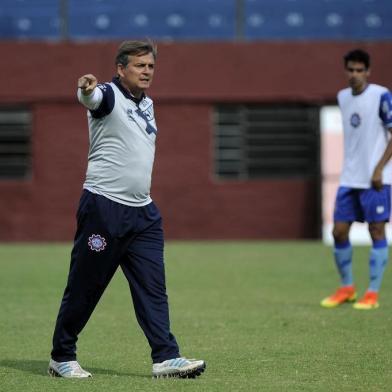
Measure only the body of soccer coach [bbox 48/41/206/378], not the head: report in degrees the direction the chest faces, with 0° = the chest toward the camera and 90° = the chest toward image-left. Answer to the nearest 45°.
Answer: approximately 315°

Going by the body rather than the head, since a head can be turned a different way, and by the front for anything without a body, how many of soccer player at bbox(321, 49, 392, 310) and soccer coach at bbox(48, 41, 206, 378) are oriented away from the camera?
0

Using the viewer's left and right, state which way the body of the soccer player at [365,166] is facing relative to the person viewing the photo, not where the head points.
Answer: facing the viewer and to the left of the viewer

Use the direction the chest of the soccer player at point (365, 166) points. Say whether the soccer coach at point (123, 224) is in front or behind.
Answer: in front

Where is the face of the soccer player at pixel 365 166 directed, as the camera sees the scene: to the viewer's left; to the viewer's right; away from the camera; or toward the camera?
toward the camera

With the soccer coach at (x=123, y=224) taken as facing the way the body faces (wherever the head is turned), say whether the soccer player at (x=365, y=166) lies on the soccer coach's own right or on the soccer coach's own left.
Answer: on the soccer coach's own left
